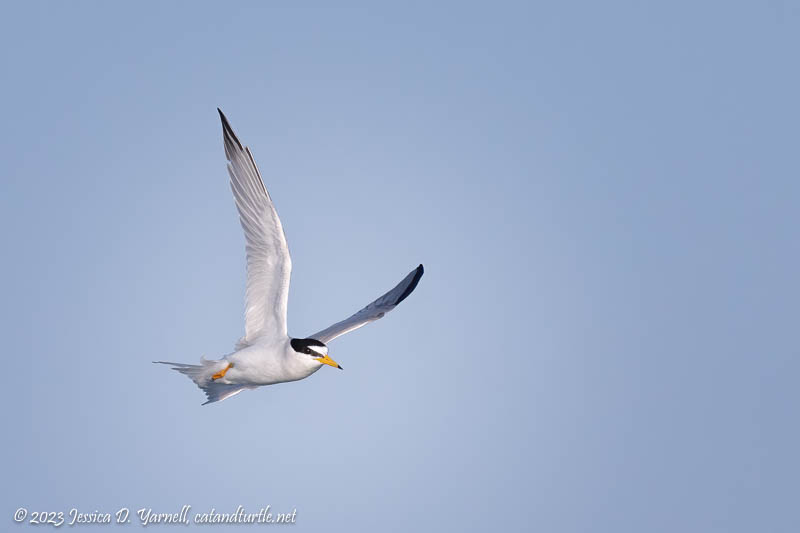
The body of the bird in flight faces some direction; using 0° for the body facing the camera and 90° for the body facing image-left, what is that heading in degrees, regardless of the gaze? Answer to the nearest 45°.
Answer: approximately 315°
